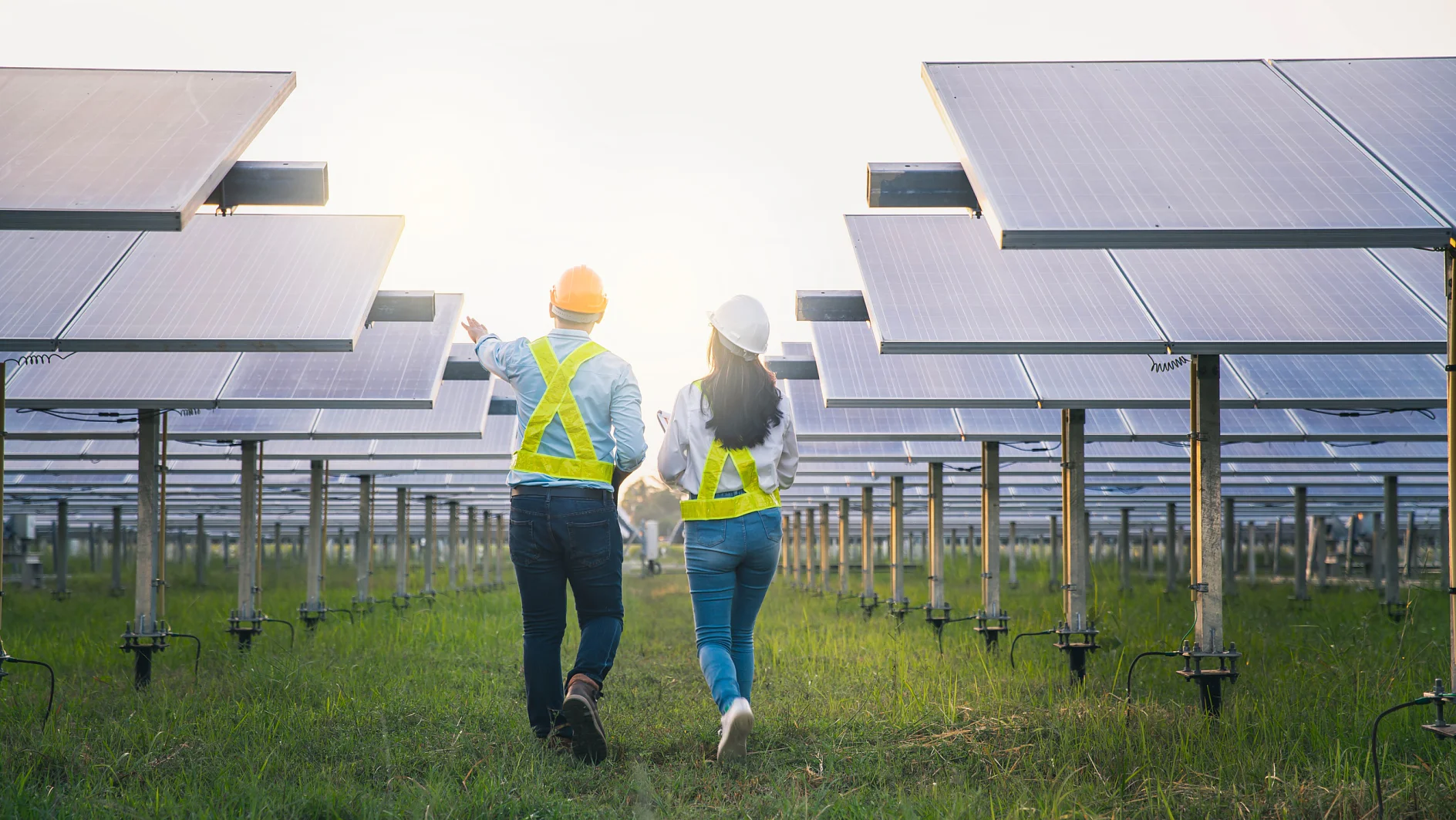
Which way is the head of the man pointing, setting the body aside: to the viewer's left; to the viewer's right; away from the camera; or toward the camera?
away from the camera

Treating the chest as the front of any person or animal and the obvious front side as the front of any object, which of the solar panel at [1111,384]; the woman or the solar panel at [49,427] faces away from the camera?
the woman

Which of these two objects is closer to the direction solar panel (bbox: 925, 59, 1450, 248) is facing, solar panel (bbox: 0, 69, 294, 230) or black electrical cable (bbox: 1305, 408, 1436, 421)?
the solar panel

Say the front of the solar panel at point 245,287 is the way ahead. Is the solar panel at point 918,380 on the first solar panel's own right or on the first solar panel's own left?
on the first solar panel's own left

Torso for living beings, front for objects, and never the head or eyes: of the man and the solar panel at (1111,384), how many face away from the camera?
1

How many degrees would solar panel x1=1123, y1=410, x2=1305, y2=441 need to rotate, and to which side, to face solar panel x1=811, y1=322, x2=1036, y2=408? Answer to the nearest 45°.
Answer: approximately 45° to its right
